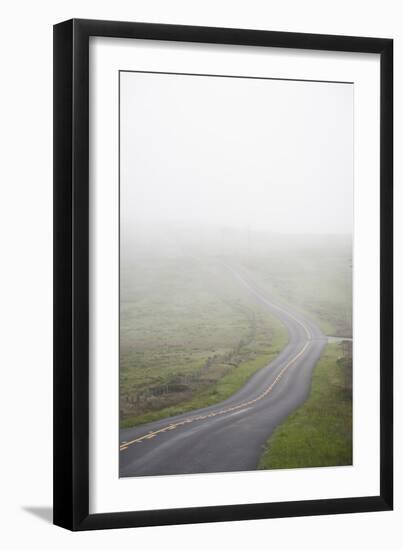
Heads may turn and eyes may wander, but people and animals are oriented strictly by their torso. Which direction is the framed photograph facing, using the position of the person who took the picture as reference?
facing the viewer and to the right of the viewer
